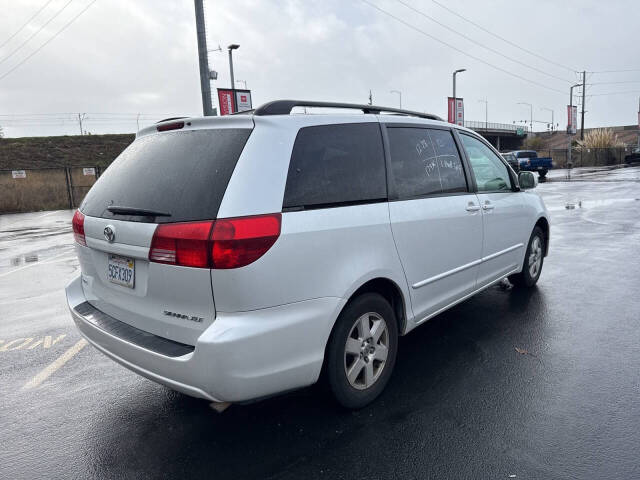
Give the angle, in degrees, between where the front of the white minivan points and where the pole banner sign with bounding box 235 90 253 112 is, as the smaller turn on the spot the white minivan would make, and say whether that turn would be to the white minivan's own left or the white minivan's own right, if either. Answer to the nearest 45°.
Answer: approximately 45° to the white minivan's own left

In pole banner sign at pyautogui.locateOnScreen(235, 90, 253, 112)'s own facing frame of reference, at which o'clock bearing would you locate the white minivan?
The white minivan is roughly at 12 o'clock from the pole banner sign.

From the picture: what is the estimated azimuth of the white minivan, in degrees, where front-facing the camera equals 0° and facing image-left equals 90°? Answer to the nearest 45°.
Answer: approximately 225°

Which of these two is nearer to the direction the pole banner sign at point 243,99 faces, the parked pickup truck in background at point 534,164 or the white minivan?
the white minivan

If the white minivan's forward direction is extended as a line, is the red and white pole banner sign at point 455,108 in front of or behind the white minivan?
in front

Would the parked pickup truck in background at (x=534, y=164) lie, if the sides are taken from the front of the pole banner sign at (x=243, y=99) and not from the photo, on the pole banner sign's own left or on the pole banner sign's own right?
on the pole banner sign's own left

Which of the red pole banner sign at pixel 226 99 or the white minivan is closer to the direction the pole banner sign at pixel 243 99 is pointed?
the white minivan

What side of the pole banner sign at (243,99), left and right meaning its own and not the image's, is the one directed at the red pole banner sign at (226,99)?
right

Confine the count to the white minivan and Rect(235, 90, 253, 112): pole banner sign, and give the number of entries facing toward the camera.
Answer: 1

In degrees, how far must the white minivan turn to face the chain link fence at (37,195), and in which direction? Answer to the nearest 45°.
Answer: approximately 90° to its left
